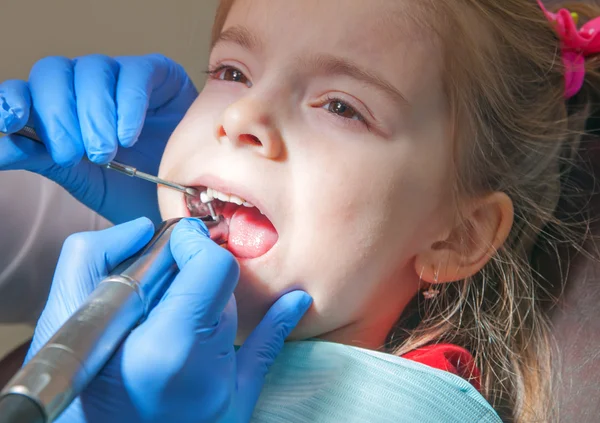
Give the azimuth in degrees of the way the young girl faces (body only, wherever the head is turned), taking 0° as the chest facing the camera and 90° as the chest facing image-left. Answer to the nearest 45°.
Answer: approximately 45°

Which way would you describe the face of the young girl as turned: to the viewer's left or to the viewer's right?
to the viewer's left
